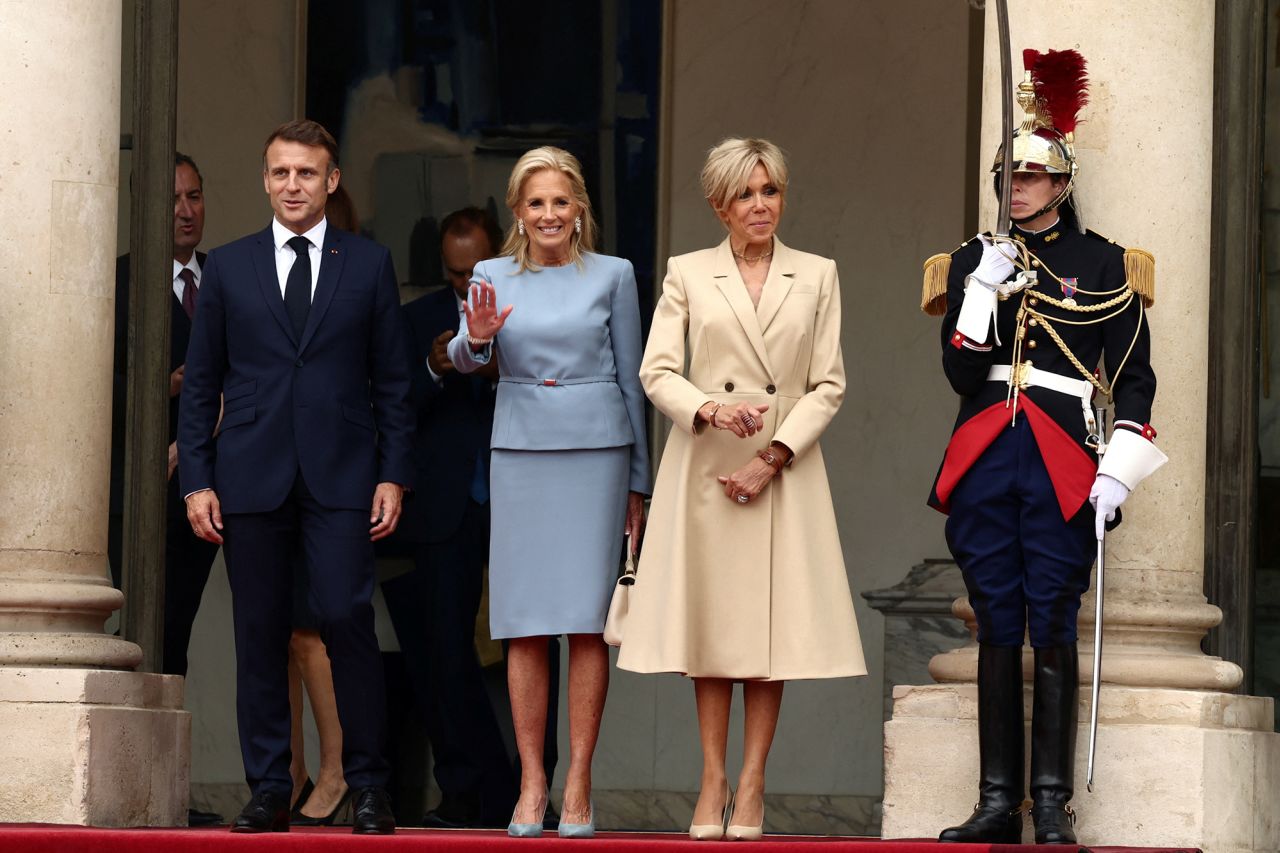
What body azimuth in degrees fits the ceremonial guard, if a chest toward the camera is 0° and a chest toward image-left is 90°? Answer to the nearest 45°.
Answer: approximately 45°

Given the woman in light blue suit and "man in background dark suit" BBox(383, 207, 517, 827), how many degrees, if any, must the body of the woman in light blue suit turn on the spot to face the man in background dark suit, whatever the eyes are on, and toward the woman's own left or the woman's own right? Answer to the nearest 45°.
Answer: approximately 180°

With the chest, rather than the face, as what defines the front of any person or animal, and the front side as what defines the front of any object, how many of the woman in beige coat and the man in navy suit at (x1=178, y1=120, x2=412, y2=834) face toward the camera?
2

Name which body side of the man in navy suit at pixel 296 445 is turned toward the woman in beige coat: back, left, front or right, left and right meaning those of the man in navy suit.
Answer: left

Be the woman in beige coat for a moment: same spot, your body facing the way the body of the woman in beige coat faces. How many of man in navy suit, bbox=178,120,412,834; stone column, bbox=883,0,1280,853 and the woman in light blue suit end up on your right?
2

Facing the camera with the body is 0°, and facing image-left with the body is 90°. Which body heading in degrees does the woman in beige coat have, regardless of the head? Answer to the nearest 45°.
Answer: approximately 0°

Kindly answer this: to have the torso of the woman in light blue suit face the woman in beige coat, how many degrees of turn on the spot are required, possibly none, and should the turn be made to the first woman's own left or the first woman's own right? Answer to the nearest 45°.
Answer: approximately 90° to the first woman's own left

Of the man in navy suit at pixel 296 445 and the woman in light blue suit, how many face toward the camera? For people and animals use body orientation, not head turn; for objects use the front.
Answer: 2

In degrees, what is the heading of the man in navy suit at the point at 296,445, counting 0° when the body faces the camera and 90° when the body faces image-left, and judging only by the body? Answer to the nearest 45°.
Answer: approximately 0°

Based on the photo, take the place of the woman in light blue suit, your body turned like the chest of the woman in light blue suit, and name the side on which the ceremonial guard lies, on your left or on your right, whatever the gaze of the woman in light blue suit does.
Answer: on your left

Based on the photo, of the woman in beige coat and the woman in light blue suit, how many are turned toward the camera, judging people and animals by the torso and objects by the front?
2
